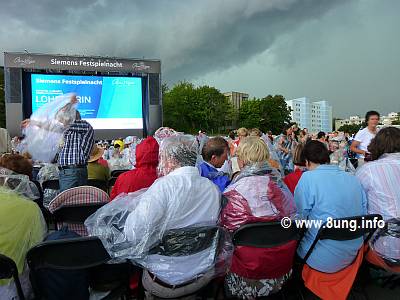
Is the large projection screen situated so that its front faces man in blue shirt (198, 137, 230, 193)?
yes

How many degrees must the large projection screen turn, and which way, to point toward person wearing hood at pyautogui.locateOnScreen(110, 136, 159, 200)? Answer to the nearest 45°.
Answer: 0° — it already faces them

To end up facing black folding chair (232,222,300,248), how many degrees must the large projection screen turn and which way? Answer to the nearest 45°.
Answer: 0° — it already faces it

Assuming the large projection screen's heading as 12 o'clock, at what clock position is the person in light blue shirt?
The person in light blue shirt is roughly at 12 o'clock from the large projection screen.

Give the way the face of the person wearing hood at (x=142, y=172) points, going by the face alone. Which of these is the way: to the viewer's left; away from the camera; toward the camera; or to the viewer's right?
away from the camera

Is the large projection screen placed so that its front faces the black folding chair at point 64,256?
yes

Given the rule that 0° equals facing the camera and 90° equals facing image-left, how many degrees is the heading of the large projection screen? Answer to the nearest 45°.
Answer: approximately 0°

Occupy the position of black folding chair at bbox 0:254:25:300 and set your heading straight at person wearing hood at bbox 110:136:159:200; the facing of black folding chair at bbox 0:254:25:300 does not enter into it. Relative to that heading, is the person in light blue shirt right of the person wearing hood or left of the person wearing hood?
right

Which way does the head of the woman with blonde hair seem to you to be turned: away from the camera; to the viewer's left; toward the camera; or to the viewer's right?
away from the camera

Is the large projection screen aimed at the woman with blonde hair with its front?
yes
